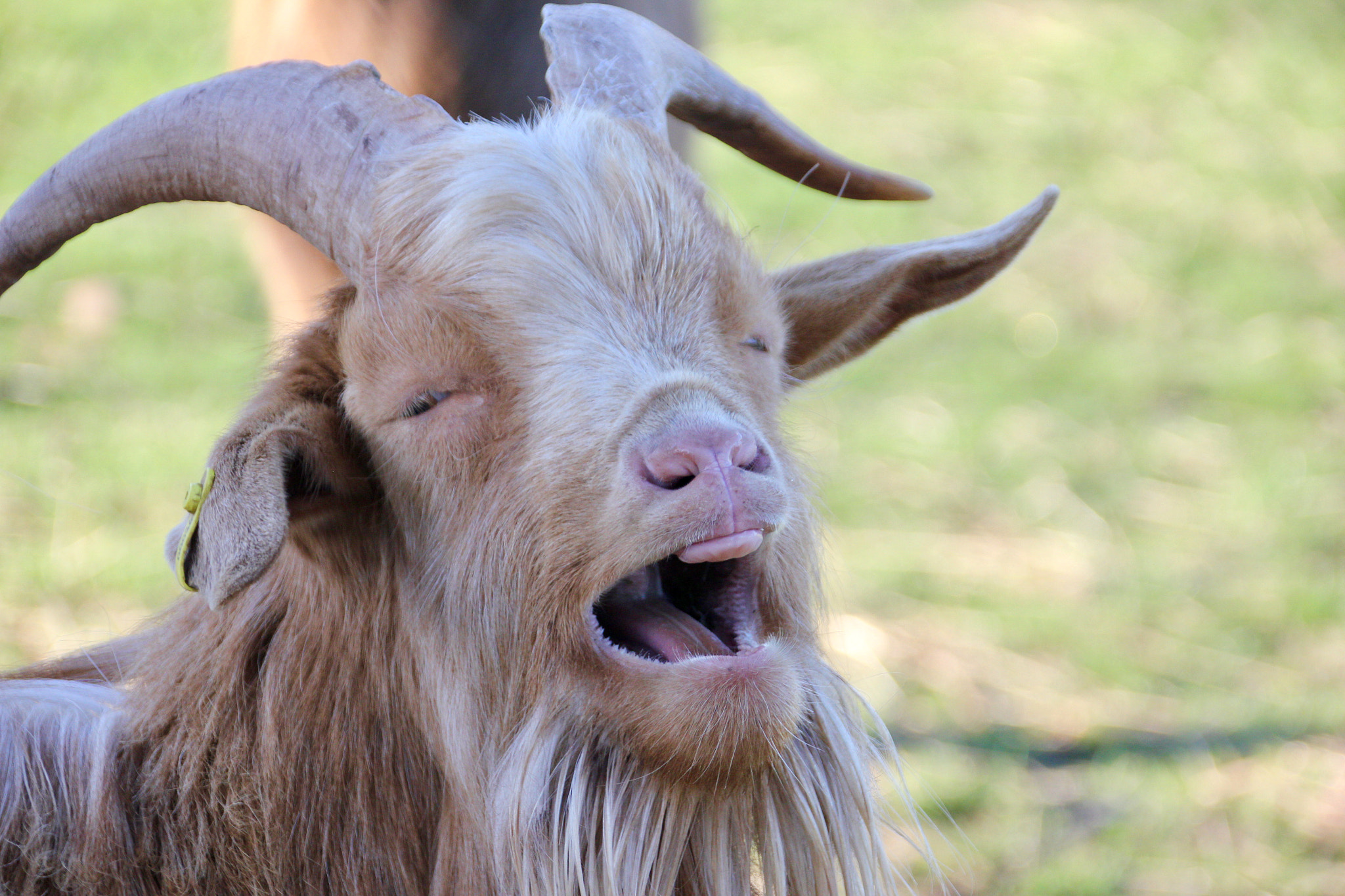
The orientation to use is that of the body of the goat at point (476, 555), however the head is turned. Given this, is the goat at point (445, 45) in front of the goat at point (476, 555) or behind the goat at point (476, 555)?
behind

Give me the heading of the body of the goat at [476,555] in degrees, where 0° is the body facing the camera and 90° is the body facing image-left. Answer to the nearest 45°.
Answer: approximately 315°
